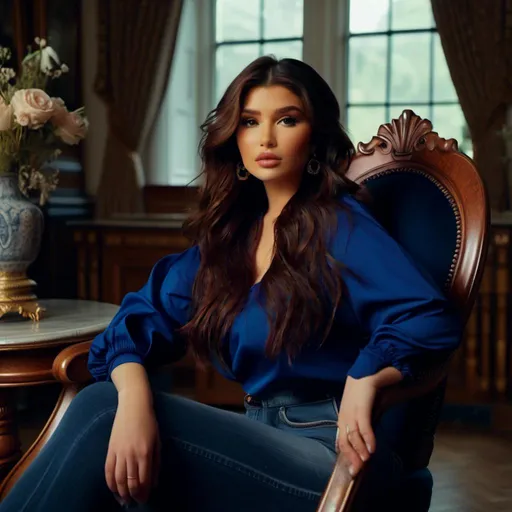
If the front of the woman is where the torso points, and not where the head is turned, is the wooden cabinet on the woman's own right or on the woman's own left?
on the woman's own right

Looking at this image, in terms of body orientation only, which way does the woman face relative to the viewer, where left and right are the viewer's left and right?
facing the viewer and to the left of the viewer

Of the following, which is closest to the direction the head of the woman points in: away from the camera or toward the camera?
toward the camera

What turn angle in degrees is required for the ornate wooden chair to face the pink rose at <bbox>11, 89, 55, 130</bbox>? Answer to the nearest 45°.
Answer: approximately 90° to its right

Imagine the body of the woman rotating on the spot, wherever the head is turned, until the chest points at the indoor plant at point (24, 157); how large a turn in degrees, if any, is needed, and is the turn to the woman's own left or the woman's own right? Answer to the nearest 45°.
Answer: approximately 90° to the woman's own right

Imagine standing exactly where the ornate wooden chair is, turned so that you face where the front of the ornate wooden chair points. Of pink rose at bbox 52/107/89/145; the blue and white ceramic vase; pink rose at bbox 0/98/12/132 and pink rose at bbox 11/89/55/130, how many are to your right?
4

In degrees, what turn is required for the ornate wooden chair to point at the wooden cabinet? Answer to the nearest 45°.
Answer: approximately 135° to its right

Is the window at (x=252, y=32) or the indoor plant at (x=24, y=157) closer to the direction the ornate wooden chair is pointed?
the indoor plant

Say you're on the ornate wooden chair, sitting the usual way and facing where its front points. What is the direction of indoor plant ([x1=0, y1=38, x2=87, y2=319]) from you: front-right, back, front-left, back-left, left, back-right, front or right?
right

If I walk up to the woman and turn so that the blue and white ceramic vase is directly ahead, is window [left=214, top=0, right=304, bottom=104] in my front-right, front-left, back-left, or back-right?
front-right

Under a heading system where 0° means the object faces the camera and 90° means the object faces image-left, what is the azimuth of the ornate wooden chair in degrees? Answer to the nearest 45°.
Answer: approximately 45°
